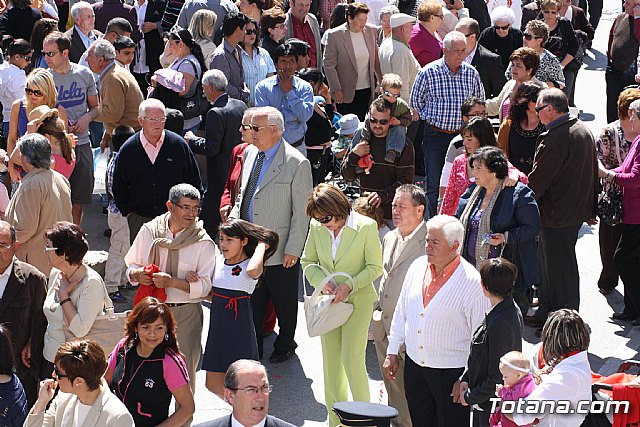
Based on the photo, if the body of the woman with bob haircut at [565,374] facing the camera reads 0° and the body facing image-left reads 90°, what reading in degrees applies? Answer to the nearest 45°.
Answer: approximately 135°

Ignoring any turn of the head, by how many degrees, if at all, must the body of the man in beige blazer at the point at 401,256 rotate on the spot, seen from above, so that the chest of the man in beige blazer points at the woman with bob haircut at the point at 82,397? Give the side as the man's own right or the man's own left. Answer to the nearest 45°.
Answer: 0° — they already face them

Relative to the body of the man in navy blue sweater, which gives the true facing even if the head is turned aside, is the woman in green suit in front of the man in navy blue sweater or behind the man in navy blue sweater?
in front

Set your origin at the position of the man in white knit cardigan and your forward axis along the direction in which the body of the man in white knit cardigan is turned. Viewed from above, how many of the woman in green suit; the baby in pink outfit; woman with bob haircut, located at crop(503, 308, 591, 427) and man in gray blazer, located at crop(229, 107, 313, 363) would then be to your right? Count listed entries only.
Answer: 2

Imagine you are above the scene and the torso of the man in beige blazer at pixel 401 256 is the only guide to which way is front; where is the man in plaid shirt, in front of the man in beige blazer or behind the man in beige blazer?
behind

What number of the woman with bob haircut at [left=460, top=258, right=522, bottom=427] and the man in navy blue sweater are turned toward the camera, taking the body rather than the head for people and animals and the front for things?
1

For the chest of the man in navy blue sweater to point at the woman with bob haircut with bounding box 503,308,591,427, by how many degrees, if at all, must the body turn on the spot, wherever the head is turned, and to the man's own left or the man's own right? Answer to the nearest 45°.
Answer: approximately 45° to the man's own left

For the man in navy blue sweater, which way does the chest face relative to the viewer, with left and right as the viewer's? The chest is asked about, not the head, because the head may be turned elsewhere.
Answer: facing the viewer
